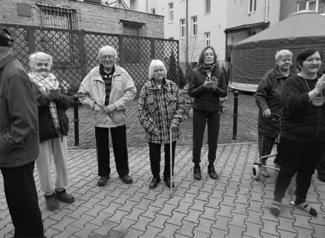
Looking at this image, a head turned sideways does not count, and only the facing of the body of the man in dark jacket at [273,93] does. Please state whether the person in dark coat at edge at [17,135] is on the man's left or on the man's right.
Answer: on the man's right

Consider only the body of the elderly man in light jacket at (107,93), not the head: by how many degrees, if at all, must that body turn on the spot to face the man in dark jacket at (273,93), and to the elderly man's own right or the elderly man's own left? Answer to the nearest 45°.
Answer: approximately 90° to the elderly man's own left

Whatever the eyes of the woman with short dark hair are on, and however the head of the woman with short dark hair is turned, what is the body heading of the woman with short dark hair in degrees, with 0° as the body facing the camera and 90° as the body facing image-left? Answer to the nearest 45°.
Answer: approximately 315°

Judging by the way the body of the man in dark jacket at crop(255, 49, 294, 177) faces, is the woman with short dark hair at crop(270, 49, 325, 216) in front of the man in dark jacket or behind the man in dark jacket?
in front

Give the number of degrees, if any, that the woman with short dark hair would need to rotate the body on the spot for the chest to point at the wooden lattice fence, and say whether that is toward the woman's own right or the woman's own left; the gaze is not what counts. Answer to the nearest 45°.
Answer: approximately 180°

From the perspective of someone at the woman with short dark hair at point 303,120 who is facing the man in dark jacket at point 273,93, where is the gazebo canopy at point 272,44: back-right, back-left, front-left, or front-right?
front-right

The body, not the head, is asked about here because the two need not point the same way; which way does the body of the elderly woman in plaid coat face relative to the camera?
toward the camera

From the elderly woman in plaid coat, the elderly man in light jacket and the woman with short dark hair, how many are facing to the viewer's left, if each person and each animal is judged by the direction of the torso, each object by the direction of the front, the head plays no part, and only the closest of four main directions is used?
0

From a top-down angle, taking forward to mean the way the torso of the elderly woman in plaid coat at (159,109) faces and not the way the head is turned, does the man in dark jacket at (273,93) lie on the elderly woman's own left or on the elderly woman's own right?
on the elderly woman's own left

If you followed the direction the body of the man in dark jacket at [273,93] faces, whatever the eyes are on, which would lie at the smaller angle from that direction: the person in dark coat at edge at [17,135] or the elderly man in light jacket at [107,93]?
the person in dark coat at edge
